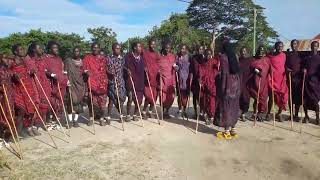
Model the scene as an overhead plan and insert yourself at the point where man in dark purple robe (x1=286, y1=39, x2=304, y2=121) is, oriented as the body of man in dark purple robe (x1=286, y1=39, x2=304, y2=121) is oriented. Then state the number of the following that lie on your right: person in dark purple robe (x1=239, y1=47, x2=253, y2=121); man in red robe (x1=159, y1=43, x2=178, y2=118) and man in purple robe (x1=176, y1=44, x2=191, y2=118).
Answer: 3

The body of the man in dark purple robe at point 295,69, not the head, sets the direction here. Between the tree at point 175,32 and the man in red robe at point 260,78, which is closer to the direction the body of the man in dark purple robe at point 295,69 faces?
the man in red robe

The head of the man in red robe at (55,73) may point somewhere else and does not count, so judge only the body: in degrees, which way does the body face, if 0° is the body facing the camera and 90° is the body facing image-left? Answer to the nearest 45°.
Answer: approximately 315°

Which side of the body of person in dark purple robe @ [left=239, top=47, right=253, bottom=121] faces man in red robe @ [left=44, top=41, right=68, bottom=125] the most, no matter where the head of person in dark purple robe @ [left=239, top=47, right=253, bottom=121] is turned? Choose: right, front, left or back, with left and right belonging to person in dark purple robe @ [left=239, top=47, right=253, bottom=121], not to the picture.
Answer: right

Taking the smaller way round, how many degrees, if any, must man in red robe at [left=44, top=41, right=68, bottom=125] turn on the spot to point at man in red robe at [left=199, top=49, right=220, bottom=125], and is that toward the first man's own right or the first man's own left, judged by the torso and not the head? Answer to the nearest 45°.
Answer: approximately 45° to the first man's own left

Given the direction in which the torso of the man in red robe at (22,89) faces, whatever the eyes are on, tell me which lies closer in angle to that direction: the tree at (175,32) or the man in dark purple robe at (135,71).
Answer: the man in dark purple robe

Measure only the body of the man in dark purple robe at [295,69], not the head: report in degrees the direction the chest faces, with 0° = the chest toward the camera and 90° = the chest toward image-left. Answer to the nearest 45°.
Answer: approximately 0°

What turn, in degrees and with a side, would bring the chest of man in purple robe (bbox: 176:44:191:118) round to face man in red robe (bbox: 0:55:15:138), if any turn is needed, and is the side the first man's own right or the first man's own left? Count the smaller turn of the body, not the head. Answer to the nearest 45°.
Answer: approximately 45° to the first man's own right
